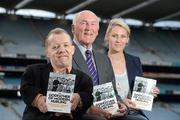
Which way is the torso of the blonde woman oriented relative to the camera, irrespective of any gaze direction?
toward the camera

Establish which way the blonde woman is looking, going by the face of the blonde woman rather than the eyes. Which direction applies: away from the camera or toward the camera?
toward the camera
